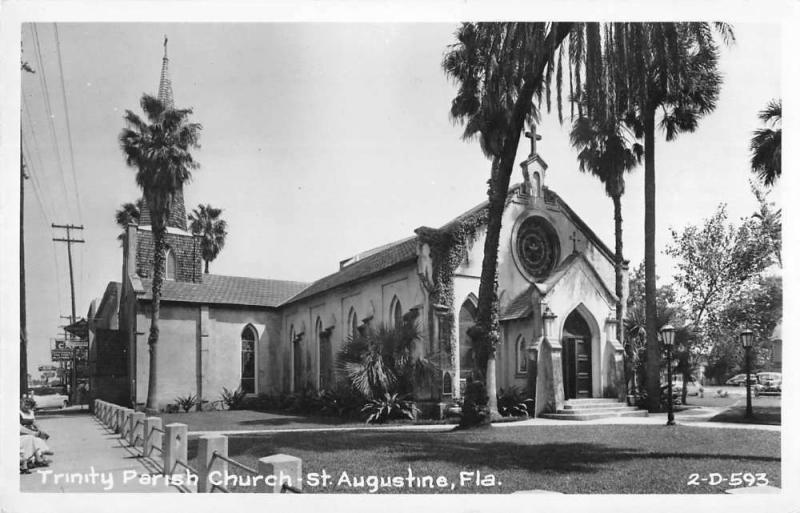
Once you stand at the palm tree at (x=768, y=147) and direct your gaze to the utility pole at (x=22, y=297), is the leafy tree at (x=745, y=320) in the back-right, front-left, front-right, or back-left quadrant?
back-right

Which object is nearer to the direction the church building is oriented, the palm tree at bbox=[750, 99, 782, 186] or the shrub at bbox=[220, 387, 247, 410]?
the palm tree

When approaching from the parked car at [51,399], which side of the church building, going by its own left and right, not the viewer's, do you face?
back

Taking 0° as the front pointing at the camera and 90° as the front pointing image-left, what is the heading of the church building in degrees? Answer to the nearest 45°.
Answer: approximately 315°
